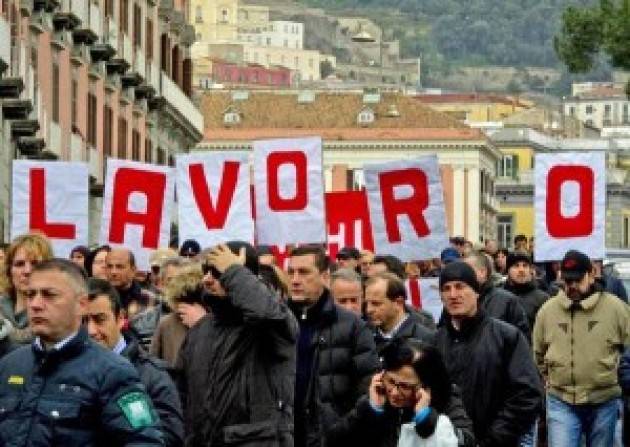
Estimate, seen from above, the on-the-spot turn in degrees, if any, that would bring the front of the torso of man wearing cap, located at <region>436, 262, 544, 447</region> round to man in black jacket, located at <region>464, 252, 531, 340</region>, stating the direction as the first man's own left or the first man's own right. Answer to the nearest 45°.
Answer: approximately 135° to the first man's own right

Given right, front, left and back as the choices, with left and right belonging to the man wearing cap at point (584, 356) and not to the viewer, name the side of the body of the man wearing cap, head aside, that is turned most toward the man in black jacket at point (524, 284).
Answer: back

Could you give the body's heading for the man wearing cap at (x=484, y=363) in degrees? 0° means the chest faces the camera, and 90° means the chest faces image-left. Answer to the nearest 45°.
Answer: approximately 45°

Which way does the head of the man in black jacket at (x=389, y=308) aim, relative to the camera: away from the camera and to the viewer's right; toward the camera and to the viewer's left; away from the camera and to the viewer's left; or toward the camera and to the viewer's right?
toward the camera and to the viewer's left

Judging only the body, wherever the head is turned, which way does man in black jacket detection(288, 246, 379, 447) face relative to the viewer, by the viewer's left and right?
facing the viewer and to the left of the viewer

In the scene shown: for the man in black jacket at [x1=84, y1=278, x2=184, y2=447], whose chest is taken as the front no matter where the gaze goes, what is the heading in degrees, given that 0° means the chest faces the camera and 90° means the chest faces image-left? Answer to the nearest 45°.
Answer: approximately 45°

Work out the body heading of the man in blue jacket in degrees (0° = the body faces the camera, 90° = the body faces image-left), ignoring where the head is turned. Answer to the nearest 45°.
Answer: approximately 45°

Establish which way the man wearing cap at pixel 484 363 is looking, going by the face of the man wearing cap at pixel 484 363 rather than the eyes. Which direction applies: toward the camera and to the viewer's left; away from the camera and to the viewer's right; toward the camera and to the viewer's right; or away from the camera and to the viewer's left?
toward the camera and to the viewer's left
